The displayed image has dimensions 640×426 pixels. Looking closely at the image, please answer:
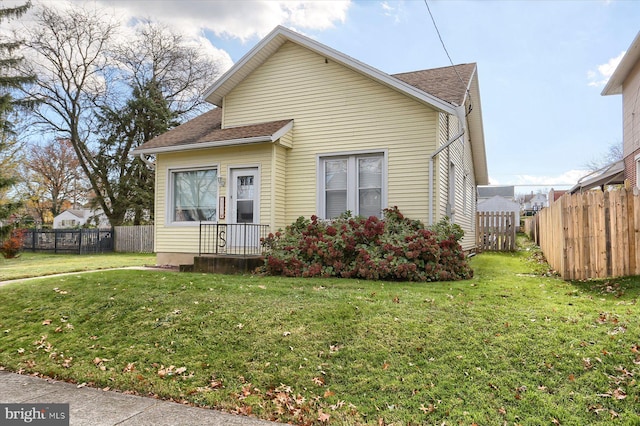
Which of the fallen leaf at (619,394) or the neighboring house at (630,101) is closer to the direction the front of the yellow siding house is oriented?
the fallen leaf

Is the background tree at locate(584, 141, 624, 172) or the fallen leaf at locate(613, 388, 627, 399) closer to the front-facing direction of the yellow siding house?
the fallen leaf

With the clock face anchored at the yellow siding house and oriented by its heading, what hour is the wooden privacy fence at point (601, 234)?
The wooden privacy fence is roughly at 10 o'clock from the yellow siding house.

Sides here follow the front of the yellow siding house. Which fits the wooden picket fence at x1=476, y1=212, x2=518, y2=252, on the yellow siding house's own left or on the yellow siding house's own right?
on the yellow siding house's own left

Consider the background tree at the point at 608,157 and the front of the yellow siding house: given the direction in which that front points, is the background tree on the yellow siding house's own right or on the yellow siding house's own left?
on the yellow siding house's own left

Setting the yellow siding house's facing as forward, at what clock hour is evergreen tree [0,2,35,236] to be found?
The evergreen tree is roughly at 4 o'clock from the yellow siding house.

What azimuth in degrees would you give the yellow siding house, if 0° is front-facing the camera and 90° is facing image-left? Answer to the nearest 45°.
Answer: approximately 0°

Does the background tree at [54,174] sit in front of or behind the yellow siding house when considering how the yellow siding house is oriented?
behind

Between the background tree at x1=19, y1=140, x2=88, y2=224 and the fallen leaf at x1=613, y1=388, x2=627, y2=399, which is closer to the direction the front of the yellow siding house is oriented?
the fallen leaf

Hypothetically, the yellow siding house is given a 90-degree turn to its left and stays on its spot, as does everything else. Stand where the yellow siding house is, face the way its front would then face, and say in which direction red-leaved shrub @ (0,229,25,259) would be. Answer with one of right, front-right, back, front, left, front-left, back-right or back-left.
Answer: back-left

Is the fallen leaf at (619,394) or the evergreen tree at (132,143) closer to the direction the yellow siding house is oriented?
the fallen leaf

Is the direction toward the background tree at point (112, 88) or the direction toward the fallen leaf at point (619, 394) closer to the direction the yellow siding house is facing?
the fallen leaf

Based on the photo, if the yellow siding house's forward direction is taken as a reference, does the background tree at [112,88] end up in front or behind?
behind
